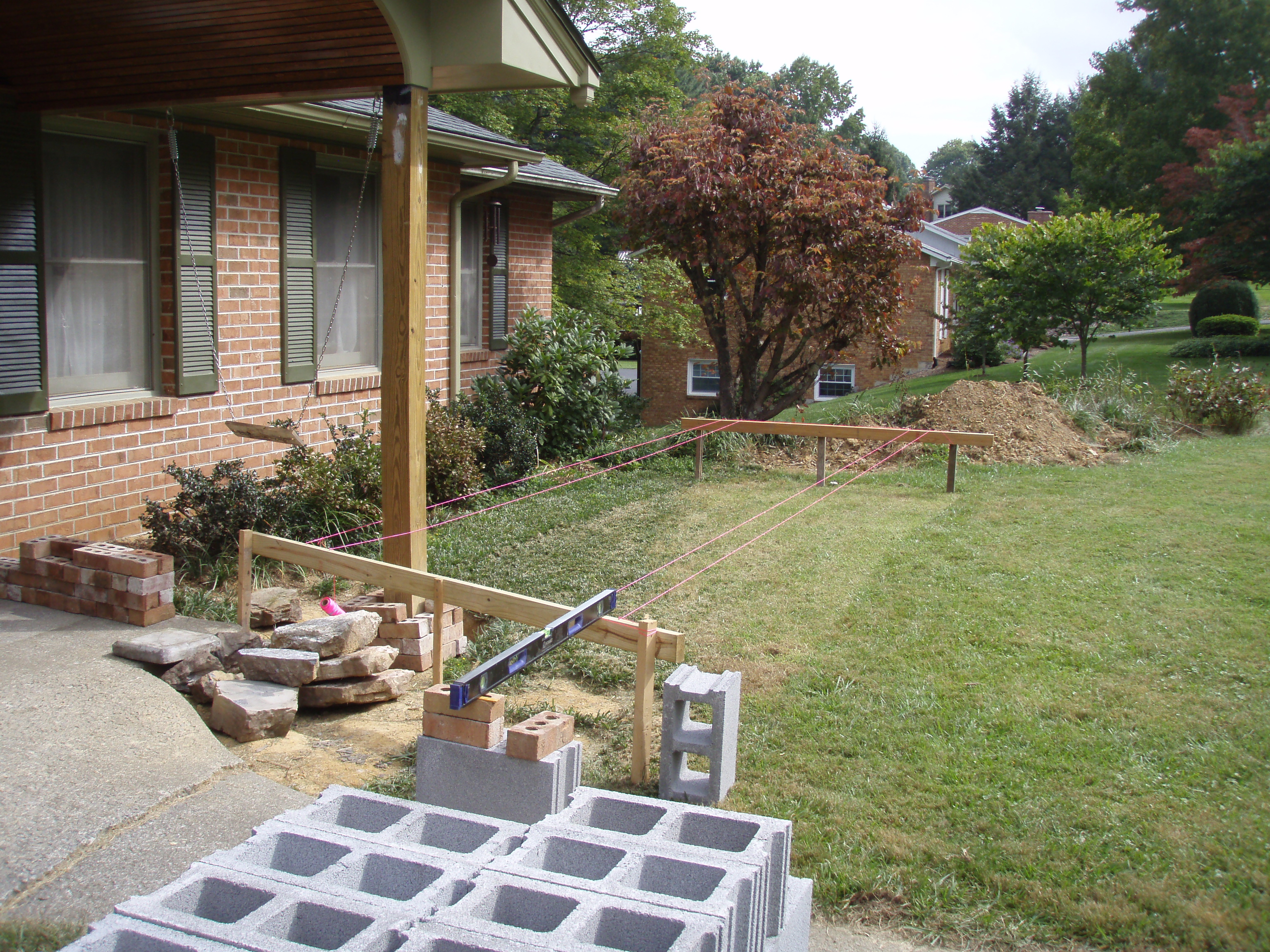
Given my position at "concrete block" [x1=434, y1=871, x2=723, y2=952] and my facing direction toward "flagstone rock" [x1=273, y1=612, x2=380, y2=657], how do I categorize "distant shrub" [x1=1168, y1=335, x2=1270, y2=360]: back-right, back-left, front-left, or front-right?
front-right

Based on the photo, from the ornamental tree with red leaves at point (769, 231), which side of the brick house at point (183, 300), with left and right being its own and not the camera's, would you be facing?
left

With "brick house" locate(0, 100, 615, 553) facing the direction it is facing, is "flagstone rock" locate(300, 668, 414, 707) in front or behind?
in front

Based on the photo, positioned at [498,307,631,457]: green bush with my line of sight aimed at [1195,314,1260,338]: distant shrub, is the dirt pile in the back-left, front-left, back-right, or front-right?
front-right

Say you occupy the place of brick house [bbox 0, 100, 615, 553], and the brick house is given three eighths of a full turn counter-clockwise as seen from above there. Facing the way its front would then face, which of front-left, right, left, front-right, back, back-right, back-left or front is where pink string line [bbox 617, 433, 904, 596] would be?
right

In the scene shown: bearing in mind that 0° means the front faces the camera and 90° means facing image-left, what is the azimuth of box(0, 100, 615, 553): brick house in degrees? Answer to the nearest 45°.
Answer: approximately 315°

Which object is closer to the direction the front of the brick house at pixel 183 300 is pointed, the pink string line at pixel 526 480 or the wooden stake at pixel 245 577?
the wooden stake

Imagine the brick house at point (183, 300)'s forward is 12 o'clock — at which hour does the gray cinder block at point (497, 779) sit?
The gray cinder block is roughly at 1 o'clock from the brick house.

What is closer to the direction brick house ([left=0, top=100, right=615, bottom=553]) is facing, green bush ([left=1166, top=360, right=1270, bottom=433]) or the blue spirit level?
the blue spirit level

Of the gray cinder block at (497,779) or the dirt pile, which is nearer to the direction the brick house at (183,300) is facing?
the gray cinder block

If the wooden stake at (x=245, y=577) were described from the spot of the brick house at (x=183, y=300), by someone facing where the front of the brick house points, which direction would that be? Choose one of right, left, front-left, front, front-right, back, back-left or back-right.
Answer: front-right

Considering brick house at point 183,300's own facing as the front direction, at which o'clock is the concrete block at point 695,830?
The concrete block is roughly at 1 o'clock from the brick house.

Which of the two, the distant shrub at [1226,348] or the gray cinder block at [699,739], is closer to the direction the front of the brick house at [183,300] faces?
the gray cinder block

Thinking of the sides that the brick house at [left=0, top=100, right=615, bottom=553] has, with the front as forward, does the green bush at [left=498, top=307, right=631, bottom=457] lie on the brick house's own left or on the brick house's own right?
on the brick house's own left

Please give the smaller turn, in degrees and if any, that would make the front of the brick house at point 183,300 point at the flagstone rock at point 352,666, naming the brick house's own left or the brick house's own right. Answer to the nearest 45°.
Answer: approximately 45° to the brick house's own right

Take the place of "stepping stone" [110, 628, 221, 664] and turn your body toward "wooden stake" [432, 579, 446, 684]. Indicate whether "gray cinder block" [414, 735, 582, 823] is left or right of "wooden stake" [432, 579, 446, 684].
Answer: right

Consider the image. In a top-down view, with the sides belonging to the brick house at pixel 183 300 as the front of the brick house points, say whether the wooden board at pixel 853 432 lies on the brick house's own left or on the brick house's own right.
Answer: on the brick house's own left
